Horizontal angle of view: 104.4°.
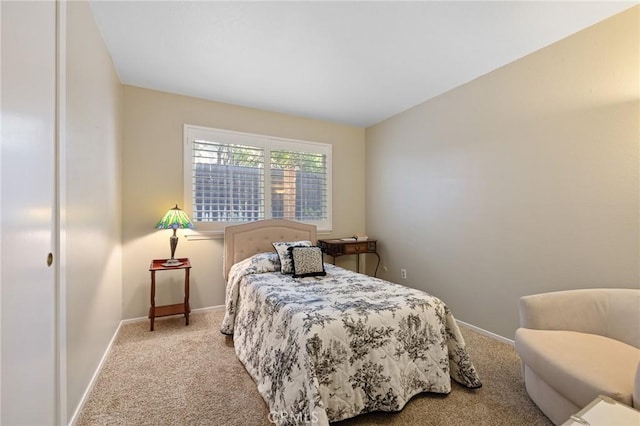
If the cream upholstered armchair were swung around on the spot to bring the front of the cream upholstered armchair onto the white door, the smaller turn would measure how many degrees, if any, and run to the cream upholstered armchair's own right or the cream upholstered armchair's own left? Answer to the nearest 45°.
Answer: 0° — it already faces it

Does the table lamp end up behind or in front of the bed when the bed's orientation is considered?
behind

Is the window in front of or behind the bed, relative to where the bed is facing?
behind

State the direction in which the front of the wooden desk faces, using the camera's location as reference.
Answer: facing the viewer and to the right of the viewer

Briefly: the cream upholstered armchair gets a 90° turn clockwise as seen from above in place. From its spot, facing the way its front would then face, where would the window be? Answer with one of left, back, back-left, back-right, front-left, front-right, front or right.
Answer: front-left

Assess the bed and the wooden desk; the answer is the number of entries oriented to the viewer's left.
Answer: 0

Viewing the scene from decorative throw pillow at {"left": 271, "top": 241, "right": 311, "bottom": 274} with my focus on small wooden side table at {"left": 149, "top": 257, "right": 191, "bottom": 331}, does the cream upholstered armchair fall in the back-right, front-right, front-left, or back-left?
back-left

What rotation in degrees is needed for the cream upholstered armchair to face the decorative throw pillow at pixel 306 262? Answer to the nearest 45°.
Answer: approximately 45° to its right

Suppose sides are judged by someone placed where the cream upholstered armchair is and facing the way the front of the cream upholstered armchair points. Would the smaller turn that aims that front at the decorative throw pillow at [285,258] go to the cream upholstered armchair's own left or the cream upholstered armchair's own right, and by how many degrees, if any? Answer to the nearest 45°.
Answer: approximately 45° to the cream upholstered armchair's own right

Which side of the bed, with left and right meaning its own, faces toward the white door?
right

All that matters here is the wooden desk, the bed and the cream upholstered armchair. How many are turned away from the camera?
0

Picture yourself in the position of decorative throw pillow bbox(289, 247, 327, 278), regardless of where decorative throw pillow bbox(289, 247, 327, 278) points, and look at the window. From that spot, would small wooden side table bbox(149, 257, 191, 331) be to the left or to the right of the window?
left

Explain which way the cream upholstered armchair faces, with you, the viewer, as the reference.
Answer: facing the viewer and to the left of the viewer
